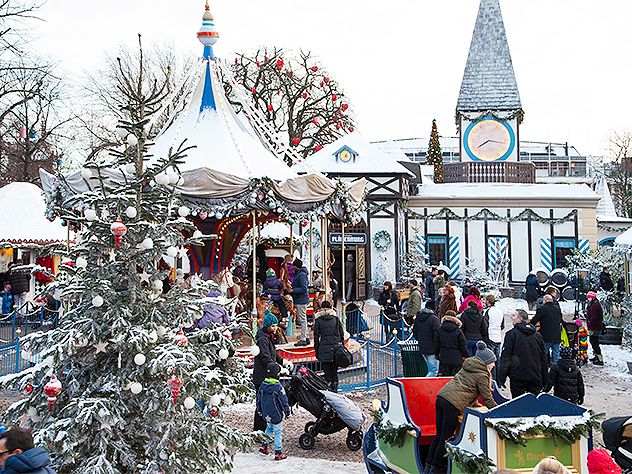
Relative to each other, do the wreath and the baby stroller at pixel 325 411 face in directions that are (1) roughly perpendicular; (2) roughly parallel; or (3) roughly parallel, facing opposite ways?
roughly perpendicular

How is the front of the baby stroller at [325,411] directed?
to the viewer's right

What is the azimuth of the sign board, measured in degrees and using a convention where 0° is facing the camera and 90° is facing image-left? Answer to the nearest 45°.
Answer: approximately 0°

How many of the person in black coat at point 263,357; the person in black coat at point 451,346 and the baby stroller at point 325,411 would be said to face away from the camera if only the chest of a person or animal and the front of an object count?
1

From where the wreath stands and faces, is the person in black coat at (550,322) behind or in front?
in front

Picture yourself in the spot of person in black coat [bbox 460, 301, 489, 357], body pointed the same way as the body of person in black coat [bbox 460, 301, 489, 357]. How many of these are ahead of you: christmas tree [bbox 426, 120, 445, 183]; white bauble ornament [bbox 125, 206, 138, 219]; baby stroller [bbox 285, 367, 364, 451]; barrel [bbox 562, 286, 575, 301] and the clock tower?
3

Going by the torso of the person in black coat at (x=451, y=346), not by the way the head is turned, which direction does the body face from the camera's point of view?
away from the camera

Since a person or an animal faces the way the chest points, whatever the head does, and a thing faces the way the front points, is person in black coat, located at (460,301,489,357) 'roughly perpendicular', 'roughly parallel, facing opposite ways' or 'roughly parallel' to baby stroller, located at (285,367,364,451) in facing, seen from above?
roughly perpendicular

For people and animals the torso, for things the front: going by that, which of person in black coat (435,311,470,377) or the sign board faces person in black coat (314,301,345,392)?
the sign board

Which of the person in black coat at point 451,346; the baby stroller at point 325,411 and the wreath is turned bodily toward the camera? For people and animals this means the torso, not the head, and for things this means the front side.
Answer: the wreath
